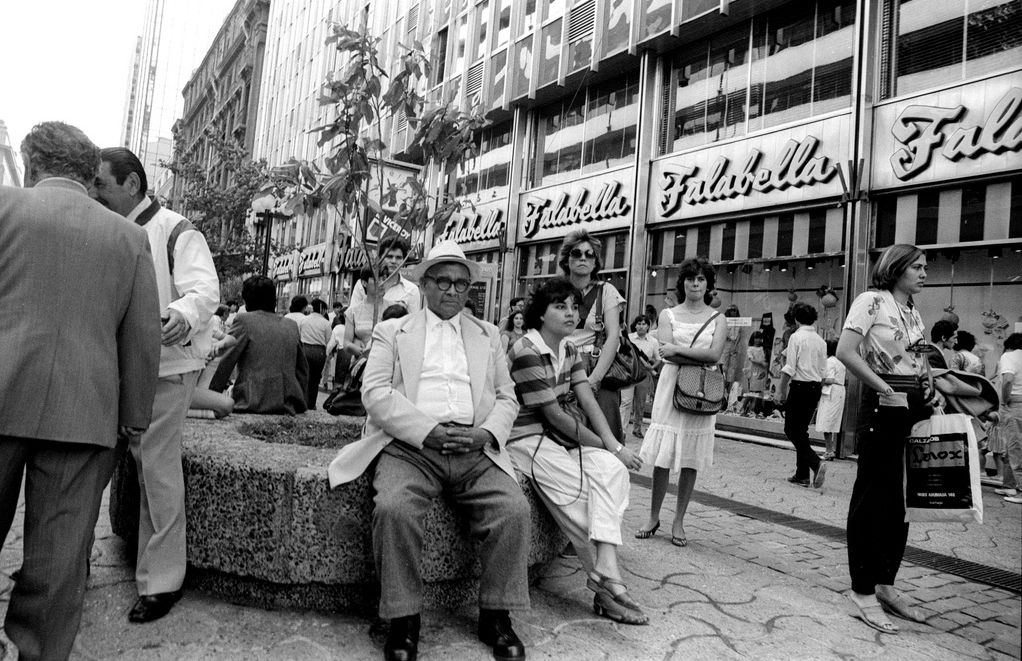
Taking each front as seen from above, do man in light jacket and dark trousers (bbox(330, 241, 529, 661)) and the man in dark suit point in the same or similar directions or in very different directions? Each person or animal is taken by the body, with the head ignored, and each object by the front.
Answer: very different directions

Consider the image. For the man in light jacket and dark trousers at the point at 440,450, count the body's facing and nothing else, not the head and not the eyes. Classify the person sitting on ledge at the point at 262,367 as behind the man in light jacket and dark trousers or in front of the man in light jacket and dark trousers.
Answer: behind

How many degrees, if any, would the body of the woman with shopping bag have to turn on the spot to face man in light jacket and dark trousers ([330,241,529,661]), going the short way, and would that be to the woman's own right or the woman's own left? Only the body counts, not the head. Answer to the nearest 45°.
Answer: approximately 90° to the woman's own right

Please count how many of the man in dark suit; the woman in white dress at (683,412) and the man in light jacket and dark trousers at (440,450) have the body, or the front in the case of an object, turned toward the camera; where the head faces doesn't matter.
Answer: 2

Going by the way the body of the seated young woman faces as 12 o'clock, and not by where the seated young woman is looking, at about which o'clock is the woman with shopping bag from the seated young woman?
The woman with shopping bag is roughly at 10 o'clock from the seated young woman.

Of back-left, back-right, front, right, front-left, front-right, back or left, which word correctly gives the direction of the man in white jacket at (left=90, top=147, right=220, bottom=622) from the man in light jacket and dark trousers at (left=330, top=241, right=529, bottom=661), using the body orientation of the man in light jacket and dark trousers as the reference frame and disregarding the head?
right

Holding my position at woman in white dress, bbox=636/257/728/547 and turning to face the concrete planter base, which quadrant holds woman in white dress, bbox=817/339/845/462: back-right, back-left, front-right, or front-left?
back-right

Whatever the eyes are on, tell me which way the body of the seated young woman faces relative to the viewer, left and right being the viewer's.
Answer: facing the viewer and to the right of the viewer

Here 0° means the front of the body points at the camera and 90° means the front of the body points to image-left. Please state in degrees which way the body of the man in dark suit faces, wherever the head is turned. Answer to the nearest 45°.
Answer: approximately 180°
